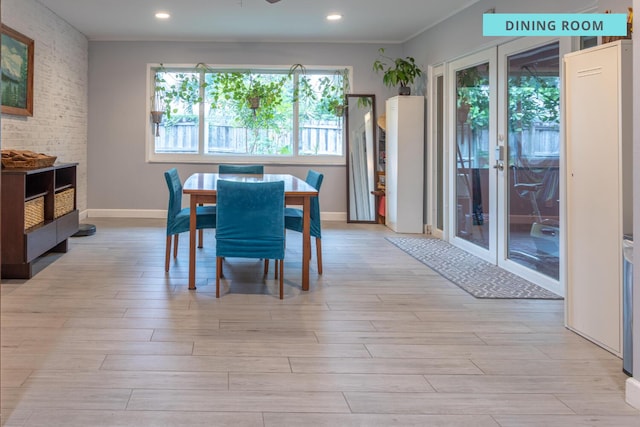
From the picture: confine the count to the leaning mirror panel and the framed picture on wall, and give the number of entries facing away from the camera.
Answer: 0

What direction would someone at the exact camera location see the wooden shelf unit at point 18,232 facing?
facing the viewer and to the right of the viewer

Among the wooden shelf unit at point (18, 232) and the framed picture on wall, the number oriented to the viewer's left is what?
0

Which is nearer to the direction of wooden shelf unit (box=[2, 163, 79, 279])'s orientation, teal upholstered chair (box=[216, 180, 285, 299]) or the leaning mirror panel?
the teal upholstered chair

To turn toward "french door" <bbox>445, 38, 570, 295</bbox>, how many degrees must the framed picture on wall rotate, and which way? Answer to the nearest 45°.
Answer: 0° — it already faces it

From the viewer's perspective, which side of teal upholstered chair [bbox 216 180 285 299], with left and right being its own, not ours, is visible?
back

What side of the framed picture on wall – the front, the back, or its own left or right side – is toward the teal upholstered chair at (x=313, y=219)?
front

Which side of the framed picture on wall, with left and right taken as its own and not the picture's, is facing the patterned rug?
front

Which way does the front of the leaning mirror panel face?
toward the camera
